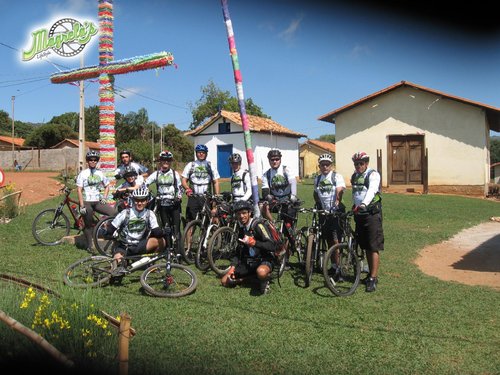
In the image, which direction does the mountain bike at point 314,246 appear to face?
toward the camera

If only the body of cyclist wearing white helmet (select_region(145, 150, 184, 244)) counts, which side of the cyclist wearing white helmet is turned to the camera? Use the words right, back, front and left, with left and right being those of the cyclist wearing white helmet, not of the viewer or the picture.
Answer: front

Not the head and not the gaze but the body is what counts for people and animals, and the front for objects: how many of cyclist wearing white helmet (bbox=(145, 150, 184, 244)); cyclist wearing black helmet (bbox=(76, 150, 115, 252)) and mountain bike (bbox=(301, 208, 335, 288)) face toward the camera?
3

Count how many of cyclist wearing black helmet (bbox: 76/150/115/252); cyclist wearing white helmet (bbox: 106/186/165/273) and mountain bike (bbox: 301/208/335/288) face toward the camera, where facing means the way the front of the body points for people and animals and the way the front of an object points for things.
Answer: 3

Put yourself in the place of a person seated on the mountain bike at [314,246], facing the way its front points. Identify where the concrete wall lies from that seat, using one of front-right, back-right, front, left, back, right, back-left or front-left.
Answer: back-right

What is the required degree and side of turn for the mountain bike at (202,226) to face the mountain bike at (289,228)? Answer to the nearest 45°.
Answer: approximately 135° to its left

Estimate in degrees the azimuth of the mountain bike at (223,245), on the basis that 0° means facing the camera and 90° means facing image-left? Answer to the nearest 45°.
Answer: approximately 45°

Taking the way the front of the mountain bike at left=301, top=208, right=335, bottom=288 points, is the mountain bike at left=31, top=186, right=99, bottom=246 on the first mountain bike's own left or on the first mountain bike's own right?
on the first mountain bike's own right

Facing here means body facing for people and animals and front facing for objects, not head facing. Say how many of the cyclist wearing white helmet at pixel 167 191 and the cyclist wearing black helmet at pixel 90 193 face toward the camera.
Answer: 2

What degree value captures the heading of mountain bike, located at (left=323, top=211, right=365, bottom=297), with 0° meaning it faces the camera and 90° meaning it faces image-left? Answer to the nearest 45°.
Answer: approximately 45°

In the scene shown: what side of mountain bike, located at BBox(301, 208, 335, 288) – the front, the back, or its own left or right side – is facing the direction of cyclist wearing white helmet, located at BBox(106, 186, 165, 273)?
right
